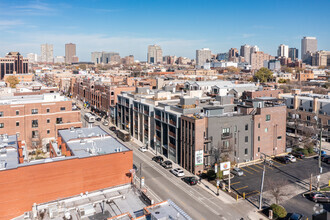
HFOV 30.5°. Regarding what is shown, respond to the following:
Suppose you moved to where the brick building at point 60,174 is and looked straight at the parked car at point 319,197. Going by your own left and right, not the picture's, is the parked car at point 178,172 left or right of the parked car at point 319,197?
left

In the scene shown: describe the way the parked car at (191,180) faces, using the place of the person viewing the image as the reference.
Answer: facing away from the viewer and to the left of the viewer

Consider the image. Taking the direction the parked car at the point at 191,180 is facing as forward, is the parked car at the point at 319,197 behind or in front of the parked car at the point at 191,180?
behind

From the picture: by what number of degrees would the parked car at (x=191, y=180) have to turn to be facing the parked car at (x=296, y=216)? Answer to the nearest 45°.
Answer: approximately 180°

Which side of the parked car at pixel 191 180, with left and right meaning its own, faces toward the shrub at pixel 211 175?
right

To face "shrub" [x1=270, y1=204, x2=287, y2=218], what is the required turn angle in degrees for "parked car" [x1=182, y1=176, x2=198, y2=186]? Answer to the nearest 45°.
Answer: approximately 180°

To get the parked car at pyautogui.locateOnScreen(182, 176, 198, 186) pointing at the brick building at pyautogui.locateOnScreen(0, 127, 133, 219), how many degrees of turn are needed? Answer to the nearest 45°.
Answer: approximately 90° to its left
